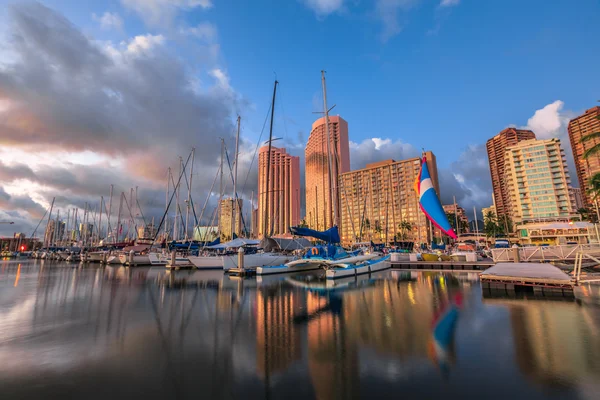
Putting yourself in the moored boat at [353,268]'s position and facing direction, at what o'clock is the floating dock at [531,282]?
The floating dock is roughly at 3 o'clock from the moored boat.

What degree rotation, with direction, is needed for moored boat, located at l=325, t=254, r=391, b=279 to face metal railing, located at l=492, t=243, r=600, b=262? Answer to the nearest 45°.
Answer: approximately 45° to its right

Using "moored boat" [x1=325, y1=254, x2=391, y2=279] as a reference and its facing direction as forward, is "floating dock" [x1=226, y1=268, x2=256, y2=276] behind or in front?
behind

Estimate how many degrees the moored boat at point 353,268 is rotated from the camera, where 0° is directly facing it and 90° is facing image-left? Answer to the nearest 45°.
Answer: approximately 225°

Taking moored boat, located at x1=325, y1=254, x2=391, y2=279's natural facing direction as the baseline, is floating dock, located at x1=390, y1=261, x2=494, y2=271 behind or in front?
in front

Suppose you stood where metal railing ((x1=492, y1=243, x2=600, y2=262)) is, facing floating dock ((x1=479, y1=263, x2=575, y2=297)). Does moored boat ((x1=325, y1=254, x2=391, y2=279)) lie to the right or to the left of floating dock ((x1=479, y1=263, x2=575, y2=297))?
right
